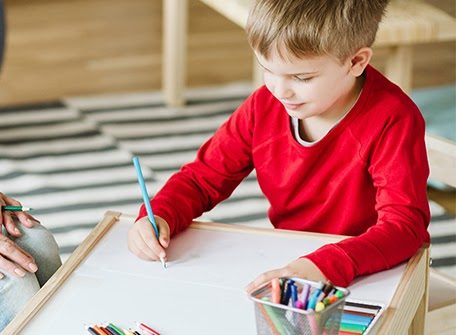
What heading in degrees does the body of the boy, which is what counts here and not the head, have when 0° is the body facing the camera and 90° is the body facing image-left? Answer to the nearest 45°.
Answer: approximately 45°

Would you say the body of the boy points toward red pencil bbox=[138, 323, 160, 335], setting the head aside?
yes

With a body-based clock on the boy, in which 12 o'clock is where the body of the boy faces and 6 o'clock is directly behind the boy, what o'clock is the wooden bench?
The wooden bench is roughly at 5 o'clock from the boy.
